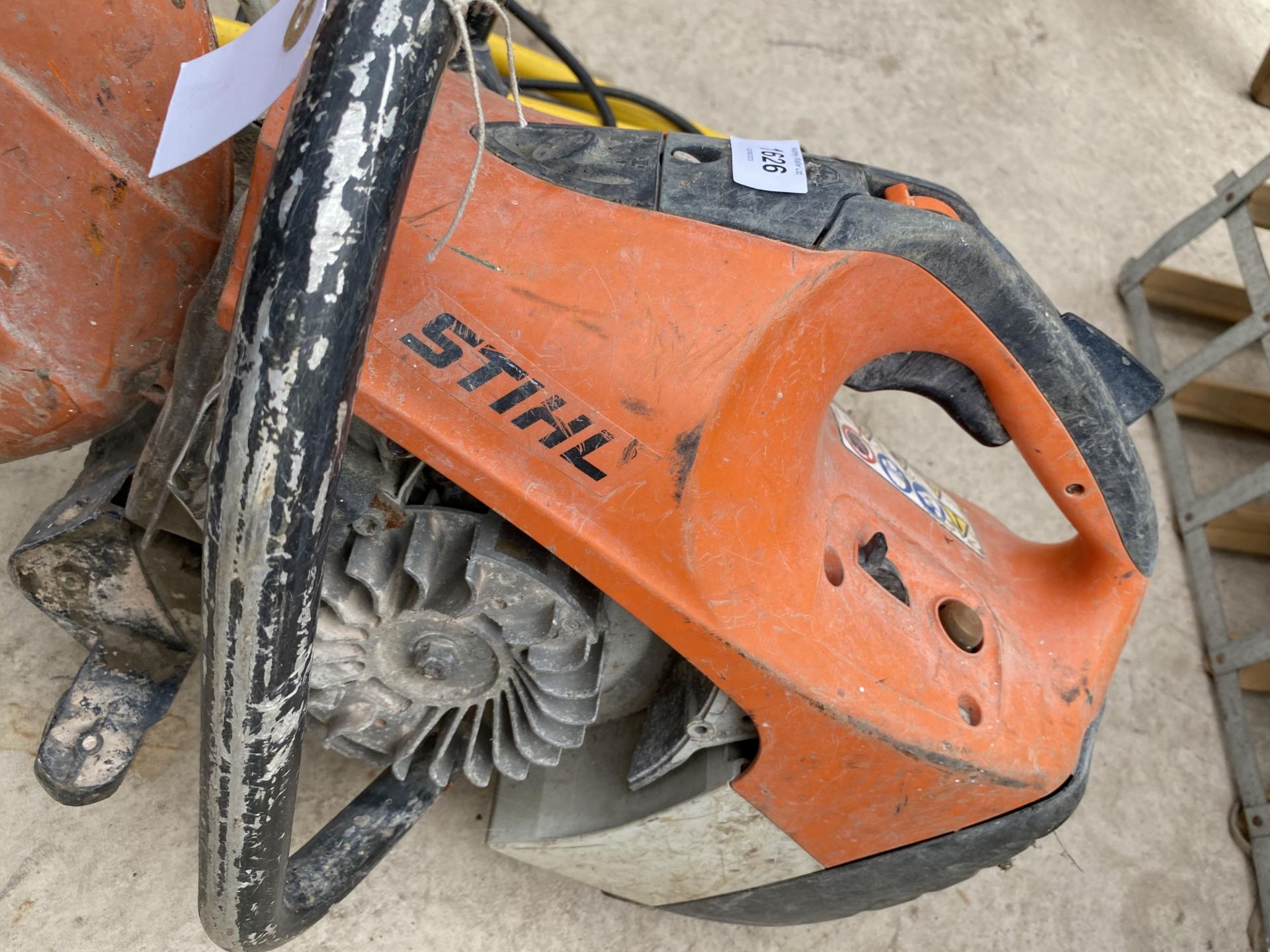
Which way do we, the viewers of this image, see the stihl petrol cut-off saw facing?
facing to the left of the viewer

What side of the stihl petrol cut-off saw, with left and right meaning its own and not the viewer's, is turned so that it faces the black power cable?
right

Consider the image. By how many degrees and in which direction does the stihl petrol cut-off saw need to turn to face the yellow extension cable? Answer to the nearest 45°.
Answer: approximately 90° to its right
